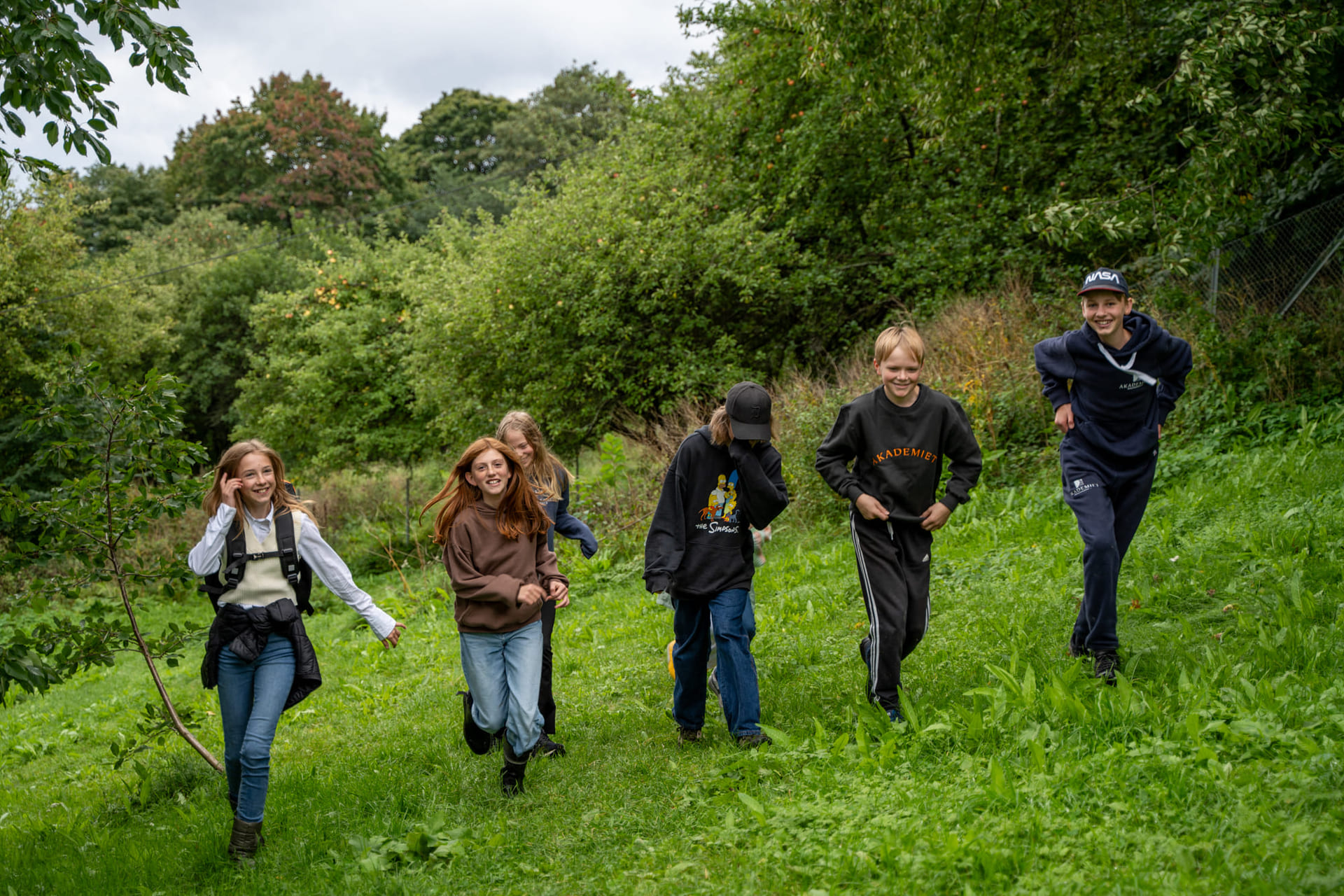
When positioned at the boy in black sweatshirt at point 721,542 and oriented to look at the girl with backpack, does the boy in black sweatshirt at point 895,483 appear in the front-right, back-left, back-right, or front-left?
back-left

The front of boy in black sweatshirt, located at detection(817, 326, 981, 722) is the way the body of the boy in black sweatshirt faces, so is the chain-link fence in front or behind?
behind

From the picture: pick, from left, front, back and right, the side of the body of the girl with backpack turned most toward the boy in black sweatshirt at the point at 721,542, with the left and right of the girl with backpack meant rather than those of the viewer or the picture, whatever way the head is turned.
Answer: left

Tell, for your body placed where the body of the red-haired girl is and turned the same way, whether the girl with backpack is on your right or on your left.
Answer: on your right

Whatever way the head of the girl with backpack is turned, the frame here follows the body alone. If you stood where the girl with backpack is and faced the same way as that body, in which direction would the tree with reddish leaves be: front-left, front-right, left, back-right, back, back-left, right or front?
back

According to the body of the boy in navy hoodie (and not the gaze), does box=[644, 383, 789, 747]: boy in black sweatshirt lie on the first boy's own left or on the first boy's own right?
on the first boy's own right

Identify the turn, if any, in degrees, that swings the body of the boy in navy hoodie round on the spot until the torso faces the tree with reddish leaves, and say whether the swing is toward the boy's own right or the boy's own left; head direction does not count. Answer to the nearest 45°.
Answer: approximately 135° to the boy's own right

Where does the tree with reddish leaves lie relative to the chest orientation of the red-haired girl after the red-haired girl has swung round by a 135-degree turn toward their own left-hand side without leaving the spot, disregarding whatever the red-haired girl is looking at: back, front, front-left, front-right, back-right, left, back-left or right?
front-left

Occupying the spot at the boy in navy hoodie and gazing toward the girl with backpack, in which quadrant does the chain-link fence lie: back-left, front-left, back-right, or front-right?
back-right
